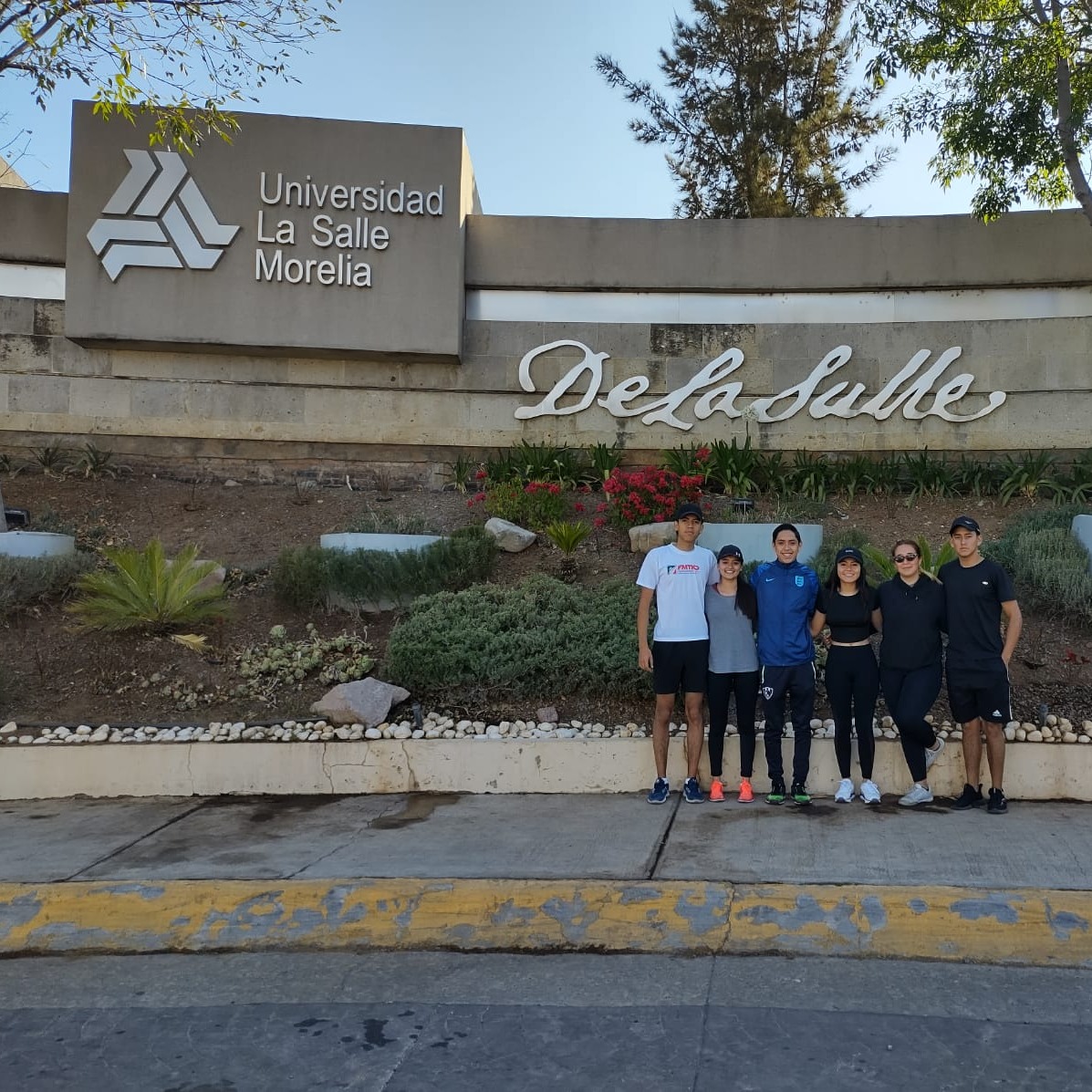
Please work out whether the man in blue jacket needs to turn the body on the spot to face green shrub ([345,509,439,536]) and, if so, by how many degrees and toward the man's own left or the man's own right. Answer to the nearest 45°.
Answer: approximately 135° to the man's own right

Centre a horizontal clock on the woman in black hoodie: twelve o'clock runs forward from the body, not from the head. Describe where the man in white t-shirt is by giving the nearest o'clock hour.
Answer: The man in white t-shirt is roughly at 3 o'clock from the woman in black hoodie.

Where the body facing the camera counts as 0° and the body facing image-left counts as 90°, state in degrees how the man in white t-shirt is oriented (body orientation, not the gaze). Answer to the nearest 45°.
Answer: approximately 0°

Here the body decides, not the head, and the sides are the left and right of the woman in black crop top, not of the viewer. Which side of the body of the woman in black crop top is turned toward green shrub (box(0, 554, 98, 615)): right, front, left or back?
right

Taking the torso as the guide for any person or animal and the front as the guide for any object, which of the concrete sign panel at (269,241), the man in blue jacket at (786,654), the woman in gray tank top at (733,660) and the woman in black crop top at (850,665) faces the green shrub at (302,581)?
the concrete sign panel

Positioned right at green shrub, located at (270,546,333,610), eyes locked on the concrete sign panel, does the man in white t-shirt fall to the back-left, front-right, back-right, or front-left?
back-right

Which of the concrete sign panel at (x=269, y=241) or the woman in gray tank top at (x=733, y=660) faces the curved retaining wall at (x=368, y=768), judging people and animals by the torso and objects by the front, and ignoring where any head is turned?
the concrete sign panel

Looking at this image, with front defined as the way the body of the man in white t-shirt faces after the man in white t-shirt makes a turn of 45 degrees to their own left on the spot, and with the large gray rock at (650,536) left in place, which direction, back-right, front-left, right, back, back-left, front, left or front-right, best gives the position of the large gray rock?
back-left
